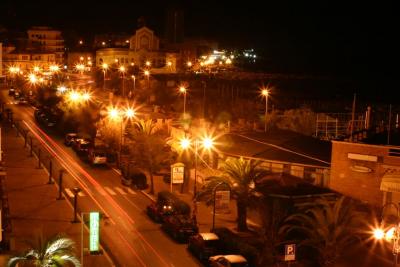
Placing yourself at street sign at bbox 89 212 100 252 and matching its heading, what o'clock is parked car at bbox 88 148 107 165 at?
The parked car is roughly at 6 o'clock from the street sign.

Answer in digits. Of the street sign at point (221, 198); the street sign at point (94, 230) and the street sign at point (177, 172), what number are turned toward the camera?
3

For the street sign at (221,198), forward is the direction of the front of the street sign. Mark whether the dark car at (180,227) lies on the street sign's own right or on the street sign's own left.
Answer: on the street sign's own right

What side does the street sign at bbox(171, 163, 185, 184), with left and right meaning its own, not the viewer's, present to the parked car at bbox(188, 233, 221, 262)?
front

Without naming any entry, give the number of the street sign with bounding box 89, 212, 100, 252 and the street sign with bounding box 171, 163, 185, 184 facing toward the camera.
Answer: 2

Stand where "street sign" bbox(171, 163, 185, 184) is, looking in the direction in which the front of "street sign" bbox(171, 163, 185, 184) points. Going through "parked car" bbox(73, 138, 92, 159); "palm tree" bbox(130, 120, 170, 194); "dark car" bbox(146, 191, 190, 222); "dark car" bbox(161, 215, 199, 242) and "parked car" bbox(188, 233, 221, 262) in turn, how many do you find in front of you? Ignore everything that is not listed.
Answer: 3

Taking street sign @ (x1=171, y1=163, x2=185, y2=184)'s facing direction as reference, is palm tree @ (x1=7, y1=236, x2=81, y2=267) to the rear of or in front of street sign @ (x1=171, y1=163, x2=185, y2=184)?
in front

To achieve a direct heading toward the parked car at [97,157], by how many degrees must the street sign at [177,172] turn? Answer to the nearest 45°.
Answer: approximately 135° to its right

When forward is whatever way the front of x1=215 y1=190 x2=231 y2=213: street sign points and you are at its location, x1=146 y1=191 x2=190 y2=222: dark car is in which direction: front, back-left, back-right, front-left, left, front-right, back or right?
back-right

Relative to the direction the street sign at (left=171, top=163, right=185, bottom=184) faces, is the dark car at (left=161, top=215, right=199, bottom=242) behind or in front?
in front
